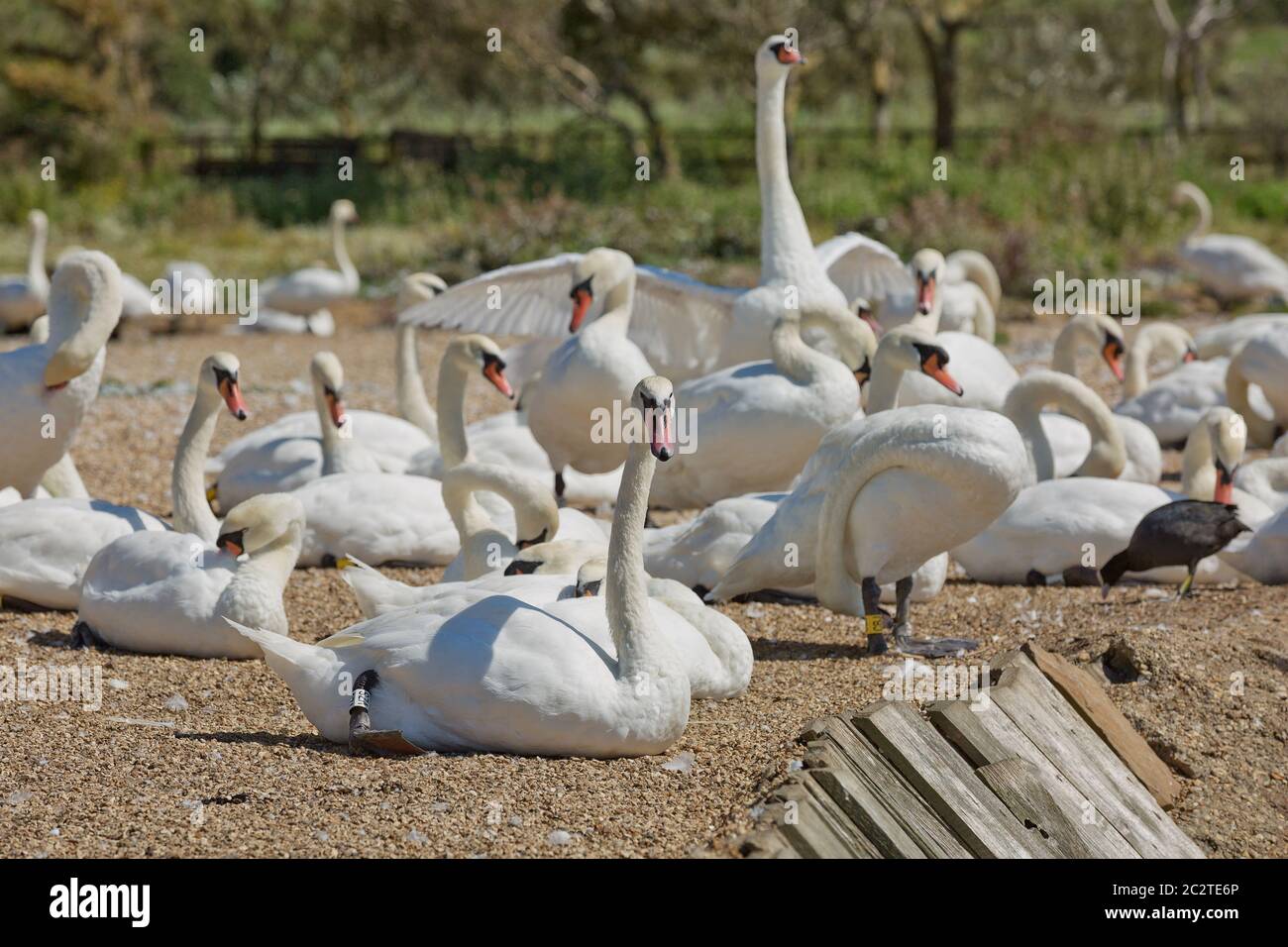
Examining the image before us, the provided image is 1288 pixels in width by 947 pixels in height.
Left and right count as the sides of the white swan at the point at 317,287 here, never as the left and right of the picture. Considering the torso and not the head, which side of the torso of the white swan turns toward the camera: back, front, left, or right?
right

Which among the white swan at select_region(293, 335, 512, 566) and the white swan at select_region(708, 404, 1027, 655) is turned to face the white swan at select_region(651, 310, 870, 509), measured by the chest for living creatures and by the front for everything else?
the white swan at select_region(293, 335, 512, 566)

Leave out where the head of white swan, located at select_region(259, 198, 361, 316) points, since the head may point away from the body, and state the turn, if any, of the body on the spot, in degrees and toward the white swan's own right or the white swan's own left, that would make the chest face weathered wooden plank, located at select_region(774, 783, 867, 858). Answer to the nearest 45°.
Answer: approximately 90° to the white swan's own right

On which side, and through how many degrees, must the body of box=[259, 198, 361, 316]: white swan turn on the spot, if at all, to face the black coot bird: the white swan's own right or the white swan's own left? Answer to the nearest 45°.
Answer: approximately 90° to the white swan's own right

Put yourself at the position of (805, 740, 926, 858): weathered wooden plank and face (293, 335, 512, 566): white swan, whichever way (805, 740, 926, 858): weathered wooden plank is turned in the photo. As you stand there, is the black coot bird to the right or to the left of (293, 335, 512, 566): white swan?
right

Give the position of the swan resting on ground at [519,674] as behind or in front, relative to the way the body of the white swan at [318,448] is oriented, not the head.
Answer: in front

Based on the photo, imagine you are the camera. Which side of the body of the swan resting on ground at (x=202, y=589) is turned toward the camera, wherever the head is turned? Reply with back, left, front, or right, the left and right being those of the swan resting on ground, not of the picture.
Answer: right

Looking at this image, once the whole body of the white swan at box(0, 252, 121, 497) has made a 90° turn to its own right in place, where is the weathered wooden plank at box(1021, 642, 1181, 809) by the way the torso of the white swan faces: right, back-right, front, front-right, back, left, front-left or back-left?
front-left

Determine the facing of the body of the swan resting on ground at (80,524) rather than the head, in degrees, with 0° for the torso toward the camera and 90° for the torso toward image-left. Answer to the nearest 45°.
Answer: approximately 270°

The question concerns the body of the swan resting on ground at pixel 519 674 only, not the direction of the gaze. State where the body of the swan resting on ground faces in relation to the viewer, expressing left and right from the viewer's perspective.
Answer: facing to the right of the viewer

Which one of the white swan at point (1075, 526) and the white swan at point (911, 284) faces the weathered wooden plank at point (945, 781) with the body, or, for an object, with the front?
the white swan at point (911, 284)

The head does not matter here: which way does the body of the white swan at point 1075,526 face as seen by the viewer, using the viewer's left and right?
facing to the right of the viewer

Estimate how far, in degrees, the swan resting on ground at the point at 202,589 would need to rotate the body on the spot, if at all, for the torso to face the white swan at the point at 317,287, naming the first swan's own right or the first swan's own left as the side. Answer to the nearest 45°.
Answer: approximately 90° to the first swan's own left

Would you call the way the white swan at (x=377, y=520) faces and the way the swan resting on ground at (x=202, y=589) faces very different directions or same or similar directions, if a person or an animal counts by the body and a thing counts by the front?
same or similar directions

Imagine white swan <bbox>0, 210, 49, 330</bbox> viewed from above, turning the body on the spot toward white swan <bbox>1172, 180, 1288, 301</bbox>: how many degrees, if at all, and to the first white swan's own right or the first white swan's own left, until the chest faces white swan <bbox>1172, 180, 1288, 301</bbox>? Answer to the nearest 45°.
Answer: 0° — it already faces it
